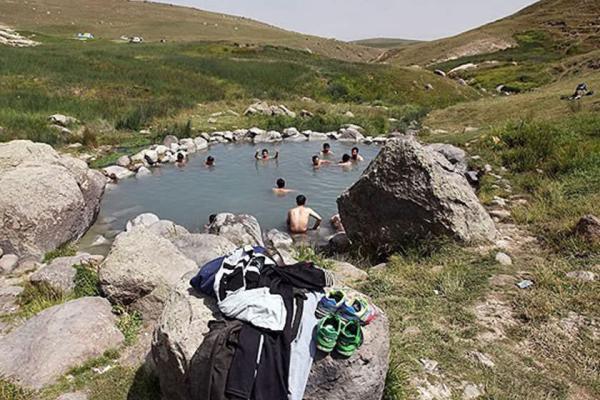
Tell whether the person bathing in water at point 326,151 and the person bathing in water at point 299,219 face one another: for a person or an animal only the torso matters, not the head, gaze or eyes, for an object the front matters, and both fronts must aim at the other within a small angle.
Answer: yes

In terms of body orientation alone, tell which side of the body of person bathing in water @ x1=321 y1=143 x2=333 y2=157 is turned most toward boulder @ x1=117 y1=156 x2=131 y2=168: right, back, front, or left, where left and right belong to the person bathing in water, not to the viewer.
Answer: right

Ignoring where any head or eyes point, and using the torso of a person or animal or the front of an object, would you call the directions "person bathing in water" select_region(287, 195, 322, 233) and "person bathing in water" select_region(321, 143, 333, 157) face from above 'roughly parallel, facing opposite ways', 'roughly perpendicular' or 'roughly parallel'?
roughly parallel, facing opposite ways

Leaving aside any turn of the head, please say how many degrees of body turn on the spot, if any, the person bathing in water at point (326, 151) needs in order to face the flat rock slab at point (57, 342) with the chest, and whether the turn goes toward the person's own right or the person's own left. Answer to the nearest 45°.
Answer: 0° — they already face it

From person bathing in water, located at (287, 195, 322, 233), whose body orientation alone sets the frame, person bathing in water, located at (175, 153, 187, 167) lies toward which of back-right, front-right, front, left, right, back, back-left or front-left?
front-left

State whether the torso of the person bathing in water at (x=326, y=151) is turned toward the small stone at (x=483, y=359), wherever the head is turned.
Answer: yes

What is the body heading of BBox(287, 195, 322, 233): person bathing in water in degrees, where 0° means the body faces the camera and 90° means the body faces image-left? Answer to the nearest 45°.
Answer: approximately 180°

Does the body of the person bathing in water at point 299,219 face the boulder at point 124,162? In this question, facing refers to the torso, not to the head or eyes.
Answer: no

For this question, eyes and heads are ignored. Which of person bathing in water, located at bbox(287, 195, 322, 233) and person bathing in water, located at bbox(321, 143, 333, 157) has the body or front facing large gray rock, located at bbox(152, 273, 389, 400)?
person bathing in water, located at bbox(321, 143, 333, 157)

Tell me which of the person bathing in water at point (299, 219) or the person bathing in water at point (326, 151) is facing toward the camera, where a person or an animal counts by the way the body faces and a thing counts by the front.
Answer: the person bathing in water at point (326, 151)

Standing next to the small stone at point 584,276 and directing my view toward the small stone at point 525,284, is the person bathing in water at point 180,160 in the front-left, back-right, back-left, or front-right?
front-right

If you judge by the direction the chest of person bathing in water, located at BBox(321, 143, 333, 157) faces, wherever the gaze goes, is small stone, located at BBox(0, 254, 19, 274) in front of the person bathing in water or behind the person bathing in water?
in front

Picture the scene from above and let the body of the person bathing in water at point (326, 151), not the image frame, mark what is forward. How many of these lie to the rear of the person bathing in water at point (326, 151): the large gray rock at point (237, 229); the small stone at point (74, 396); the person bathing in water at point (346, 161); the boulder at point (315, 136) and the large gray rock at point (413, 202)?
1

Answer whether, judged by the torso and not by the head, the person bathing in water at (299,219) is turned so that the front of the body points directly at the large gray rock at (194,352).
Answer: no

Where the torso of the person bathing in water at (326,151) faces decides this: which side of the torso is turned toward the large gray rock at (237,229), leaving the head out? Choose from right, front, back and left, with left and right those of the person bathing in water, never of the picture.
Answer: front

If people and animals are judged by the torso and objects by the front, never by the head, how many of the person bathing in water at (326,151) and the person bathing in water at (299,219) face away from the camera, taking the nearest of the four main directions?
1

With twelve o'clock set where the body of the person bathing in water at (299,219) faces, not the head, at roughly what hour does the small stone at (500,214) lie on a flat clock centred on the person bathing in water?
The small stone is roughly at 4 o'clock from the person bathing in water.

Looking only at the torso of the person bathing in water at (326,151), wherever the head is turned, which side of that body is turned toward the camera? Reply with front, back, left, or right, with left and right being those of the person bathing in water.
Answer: front

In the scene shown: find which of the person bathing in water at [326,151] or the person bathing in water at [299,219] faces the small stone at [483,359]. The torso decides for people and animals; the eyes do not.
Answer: the person bathing in water at [326,151]
